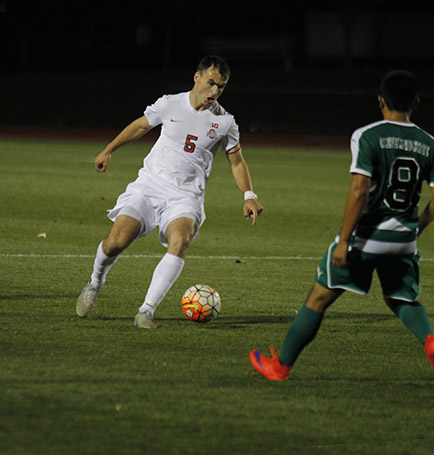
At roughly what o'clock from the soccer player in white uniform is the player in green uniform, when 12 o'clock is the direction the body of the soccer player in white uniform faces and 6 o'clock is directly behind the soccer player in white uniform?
The player in green uniform is roughly at 11 o'clock from the soccer player in white uniform.

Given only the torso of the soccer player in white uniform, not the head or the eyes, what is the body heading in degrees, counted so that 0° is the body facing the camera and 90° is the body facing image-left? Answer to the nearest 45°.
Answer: approximately 0°
